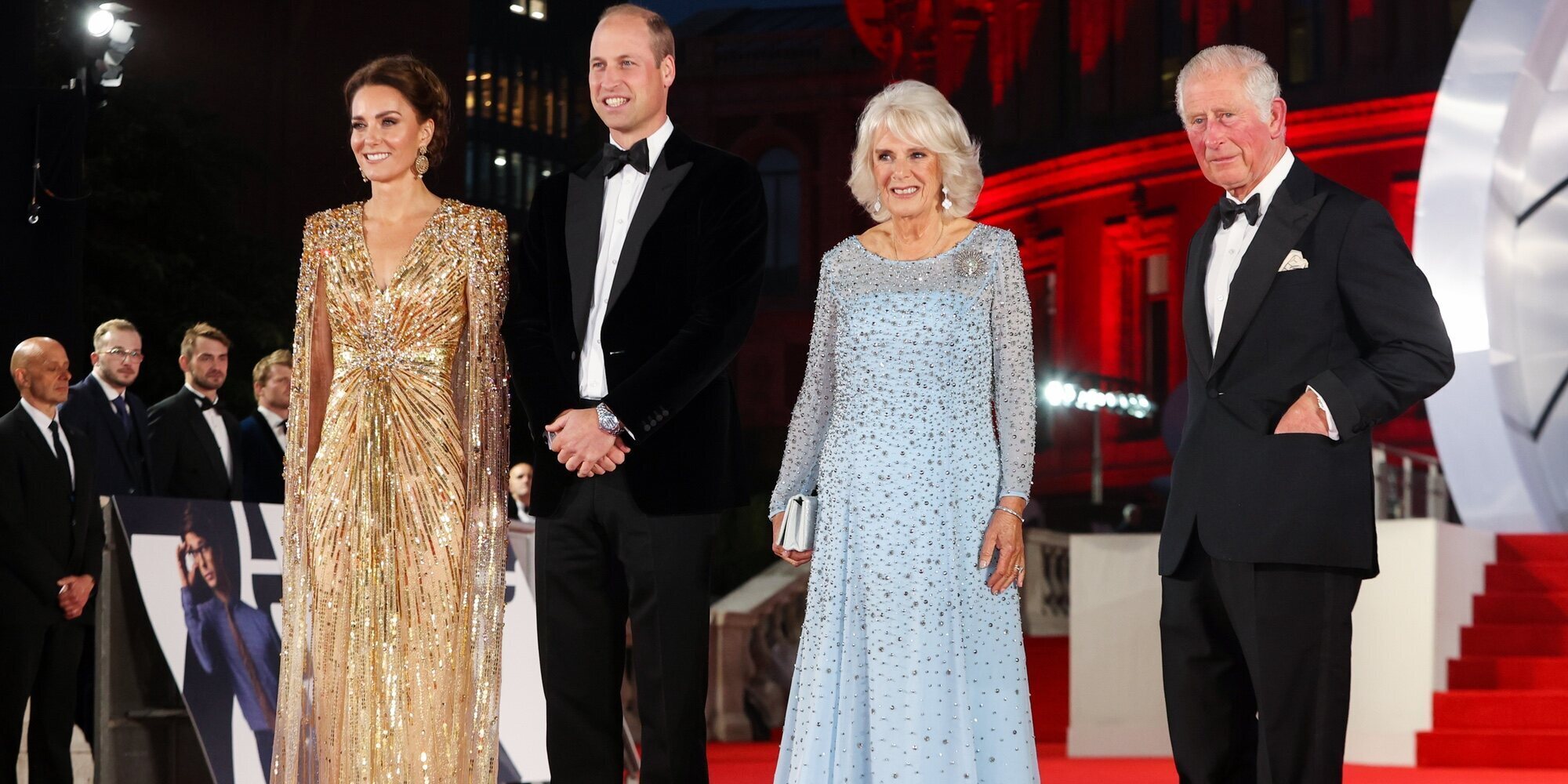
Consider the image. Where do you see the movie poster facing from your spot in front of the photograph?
facing the viewer

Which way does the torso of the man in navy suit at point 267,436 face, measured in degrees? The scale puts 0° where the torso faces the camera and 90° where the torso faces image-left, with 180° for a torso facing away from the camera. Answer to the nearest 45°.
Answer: approximately 315°

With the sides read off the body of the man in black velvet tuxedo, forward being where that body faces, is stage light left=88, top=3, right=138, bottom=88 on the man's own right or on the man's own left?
on the man's own right

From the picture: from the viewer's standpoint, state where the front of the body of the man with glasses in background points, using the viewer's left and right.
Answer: facing the viewer and to the right of the viewer

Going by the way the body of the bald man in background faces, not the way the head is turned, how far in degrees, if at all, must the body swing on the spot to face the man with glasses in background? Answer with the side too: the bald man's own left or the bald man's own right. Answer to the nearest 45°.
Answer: approximately 135° to the bald man's own left

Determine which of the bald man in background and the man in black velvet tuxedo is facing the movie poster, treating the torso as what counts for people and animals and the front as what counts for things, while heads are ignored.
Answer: the bald man in background

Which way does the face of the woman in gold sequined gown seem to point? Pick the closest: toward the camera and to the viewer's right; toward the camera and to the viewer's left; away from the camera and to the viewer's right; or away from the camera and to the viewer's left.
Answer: toward the camera and to the viewer's left

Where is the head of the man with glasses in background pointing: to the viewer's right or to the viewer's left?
to the viewer's right

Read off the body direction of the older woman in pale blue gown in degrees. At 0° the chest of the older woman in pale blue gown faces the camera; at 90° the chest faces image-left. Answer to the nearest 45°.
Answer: approximately 0°

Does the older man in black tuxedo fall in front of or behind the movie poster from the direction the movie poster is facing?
in front

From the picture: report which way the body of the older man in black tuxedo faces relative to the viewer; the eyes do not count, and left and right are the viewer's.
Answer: facing the viewer and to the left of the viewer

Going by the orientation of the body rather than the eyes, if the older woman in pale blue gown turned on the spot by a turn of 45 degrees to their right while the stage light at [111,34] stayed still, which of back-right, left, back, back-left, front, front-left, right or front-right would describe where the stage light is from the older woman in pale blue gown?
right

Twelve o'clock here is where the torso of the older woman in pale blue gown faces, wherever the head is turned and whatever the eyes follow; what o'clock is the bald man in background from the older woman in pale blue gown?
The bald man in background is roughly at 4 o'clock from the older woman in pale blue gown.

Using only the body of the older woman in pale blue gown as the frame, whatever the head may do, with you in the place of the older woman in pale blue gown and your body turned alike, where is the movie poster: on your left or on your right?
on your right

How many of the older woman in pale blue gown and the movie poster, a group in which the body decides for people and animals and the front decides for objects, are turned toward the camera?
2

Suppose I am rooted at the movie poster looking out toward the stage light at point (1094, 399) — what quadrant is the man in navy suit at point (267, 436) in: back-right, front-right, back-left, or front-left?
front-left

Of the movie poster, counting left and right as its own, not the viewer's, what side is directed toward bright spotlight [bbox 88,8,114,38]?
back

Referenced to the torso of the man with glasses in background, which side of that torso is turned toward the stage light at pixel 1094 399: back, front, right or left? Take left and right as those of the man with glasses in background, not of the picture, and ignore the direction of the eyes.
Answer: left
